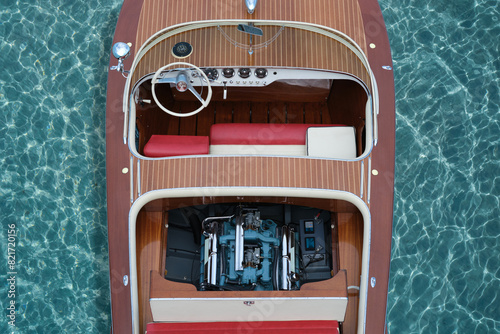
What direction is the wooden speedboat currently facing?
away from the camera
